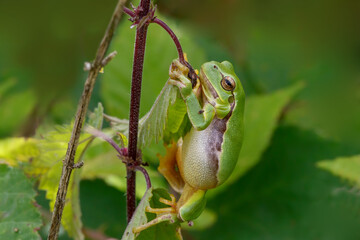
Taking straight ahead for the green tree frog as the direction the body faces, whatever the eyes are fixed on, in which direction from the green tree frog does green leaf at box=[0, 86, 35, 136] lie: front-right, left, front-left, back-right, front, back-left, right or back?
front-right
